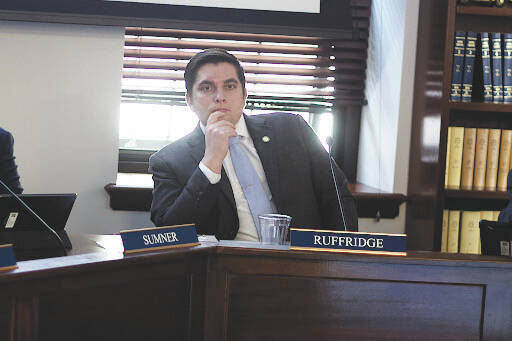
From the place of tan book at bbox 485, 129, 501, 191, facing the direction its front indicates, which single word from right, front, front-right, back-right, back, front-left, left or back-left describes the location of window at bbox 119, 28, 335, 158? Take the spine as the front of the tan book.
right

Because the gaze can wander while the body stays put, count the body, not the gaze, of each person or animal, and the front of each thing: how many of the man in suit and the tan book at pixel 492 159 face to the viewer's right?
0
